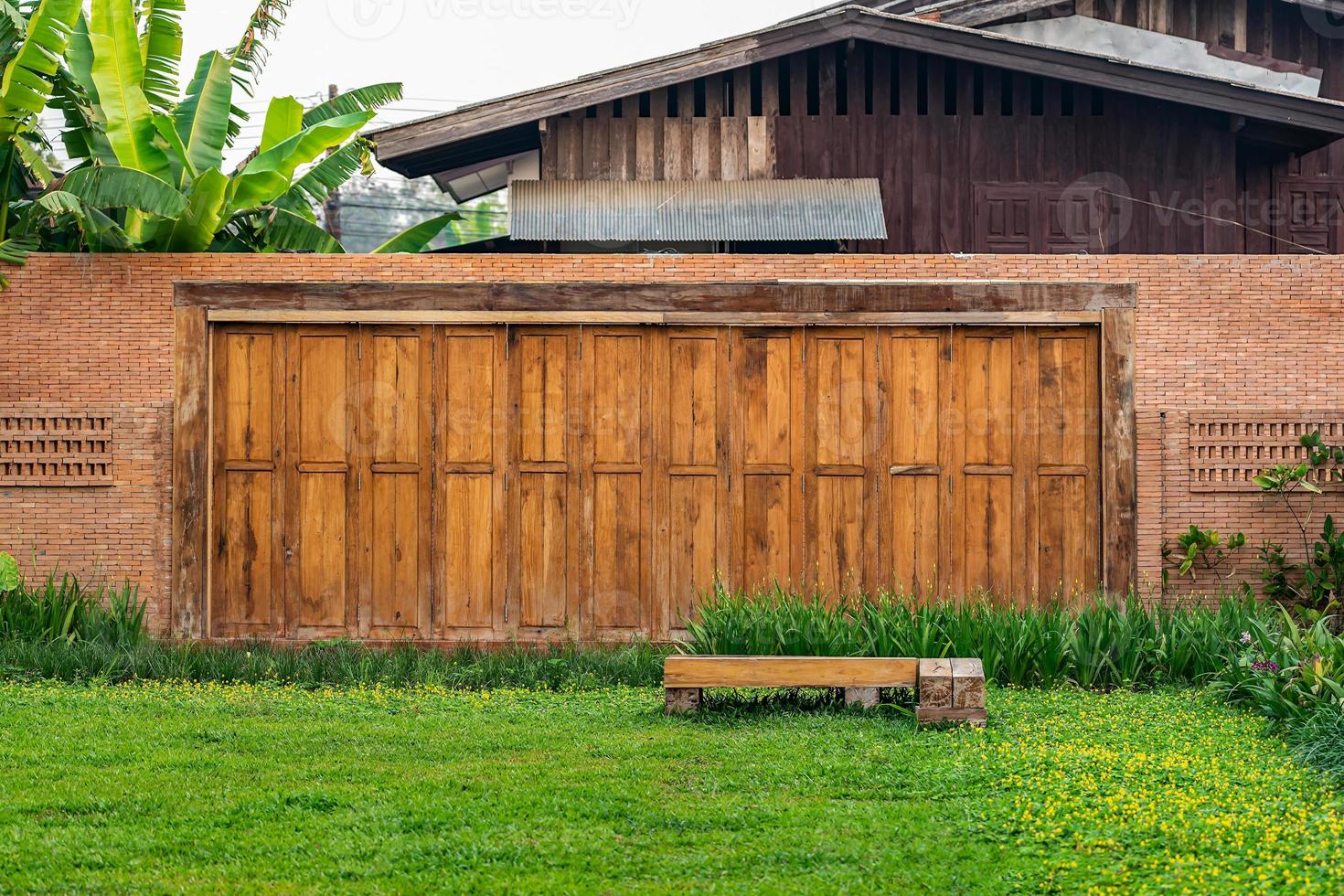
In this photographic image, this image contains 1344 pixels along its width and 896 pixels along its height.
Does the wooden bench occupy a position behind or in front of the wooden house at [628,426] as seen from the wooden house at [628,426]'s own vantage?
in front

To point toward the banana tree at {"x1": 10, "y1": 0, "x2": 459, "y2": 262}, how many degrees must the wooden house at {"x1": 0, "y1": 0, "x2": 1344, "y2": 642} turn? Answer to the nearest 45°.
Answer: approximately 90° to its right

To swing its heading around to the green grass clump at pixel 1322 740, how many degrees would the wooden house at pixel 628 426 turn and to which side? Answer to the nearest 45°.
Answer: approximately 45° to its left

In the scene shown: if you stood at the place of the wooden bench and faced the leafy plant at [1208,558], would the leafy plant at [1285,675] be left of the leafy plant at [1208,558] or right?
right

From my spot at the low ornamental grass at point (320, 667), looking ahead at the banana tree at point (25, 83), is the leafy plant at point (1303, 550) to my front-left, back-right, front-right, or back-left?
back-right

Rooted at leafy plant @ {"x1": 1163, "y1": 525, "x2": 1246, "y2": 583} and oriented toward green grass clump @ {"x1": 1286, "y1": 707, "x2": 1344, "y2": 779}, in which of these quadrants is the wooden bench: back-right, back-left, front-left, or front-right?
front-right
